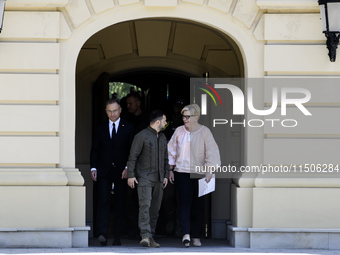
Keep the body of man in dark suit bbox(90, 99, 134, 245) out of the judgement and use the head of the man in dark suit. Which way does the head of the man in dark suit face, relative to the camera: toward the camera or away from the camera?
toward the camera

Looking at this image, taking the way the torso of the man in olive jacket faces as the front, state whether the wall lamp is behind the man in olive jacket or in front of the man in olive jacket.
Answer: in front

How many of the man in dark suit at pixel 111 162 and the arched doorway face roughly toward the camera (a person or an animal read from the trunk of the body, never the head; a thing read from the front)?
2

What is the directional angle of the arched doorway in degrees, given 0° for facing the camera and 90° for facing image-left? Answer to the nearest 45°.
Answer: approximately 0°

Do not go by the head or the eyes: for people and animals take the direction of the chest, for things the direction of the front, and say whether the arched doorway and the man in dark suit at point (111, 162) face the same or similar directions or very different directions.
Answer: same or similar directions

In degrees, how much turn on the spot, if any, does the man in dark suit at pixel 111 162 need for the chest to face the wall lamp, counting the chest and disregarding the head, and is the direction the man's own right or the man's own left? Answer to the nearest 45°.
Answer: approximately 90° to the man's own left

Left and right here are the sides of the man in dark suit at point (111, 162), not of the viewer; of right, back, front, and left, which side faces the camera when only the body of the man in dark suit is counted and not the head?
front
